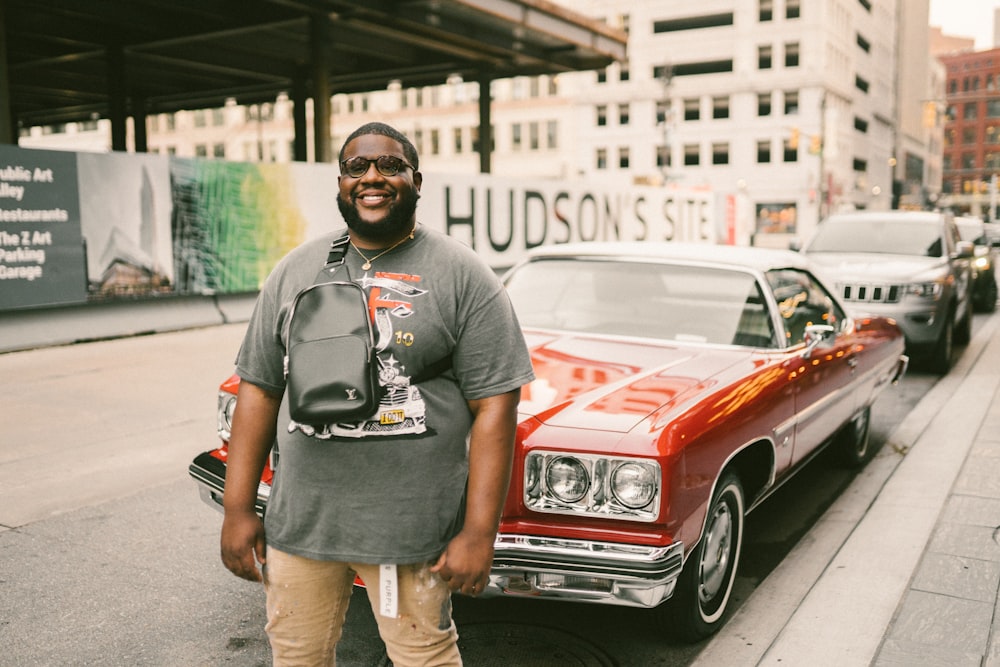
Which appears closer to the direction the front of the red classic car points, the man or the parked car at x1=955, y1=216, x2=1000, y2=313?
the man

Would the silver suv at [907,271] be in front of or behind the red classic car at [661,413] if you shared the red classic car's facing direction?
behind

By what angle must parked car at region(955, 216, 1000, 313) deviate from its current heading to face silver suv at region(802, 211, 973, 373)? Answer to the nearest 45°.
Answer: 0° — it already faces it

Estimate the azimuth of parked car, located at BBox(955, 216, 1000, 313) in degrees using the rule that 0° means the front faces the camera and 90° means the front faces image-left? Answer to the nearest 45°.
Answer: approximately 0°

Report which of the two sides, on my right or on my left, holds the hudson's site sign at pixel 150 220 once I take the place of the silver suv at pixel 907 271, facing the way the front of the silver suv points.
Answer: on my right

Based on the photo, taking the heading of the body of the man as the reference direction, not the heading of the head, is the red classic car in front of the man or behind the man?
behind

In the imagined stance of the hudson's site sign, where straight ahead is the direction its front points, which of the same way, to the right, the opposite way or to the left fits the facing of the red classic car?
to the right

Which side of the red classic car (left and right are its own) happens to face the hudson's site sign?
right

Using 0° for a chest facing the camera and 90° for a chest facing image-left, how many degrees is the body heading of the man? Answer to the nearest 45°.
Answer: approximately 0°

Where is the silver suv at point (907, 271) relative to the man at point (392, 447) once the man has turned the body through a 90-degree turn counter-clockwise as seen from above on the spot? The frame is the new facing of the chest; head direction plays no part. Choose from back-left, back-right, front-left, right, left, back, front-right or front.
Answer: front-left

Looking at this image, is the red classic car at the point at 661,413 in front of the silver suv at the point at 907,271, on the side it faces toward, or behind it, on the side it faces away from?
in front

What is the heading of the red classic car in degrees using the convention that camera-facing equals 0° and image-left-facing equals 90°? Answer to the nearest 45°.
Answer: approximately 45°

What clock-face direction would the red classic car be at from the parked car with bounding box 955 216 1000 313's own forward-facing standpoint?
The red classic car is roughly at 12 o'clock from the parked car.

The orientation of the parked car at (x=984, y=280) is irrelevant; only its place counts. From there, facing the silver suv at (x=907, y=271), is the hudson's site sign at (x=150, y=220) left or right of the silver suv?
right

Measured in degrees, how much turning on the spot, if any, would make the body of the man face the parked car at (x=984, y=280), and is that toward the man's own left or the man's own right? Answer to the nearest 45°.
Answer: approximately 135° to the man's own left

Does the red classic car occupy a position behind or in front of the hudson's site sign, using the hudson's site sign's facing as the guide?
in front

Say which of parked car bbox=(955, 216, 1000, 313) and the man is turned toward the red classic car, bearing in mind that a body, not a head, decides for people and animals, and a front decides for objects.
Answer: the parked car

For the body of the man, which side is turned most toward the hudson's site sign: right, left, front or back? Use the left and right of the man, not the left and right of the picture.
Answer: back
